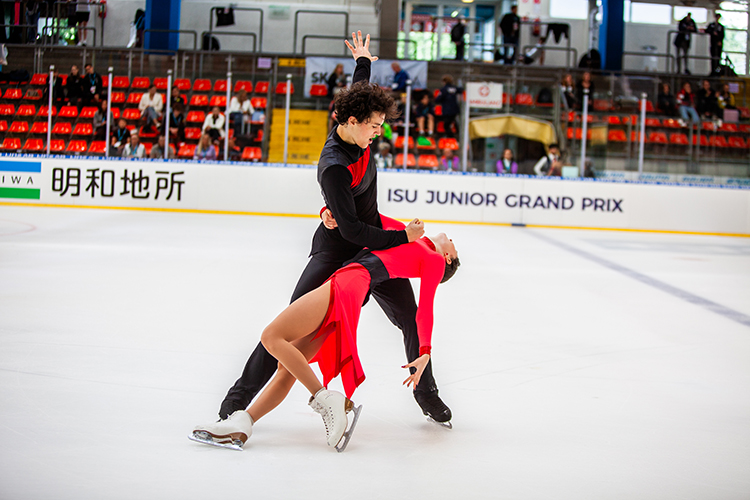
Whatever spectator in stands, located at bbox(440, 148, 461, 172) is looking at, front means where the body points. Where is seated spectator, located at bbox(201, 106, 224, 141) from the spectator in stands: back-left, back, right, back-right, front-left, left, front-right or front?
right

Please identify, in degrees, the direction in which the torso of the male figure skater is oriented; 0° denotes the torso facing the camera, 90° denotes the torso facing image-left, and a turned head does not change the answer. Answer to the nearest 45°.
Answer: approximately 315°

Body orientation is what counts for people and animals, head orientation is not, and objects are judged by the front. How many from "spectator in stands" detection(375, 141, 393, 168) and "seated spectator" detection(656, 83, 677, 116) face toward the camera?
2

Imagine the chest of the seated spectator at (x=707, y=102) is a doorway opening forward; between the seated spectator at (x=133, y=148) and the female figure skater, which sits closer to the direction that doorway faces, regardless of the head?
the female figure skater

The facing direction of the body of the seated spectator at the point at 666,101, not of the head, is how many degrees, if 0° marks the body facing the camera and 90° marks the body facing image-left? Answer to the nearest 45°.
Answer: approximately 0°
